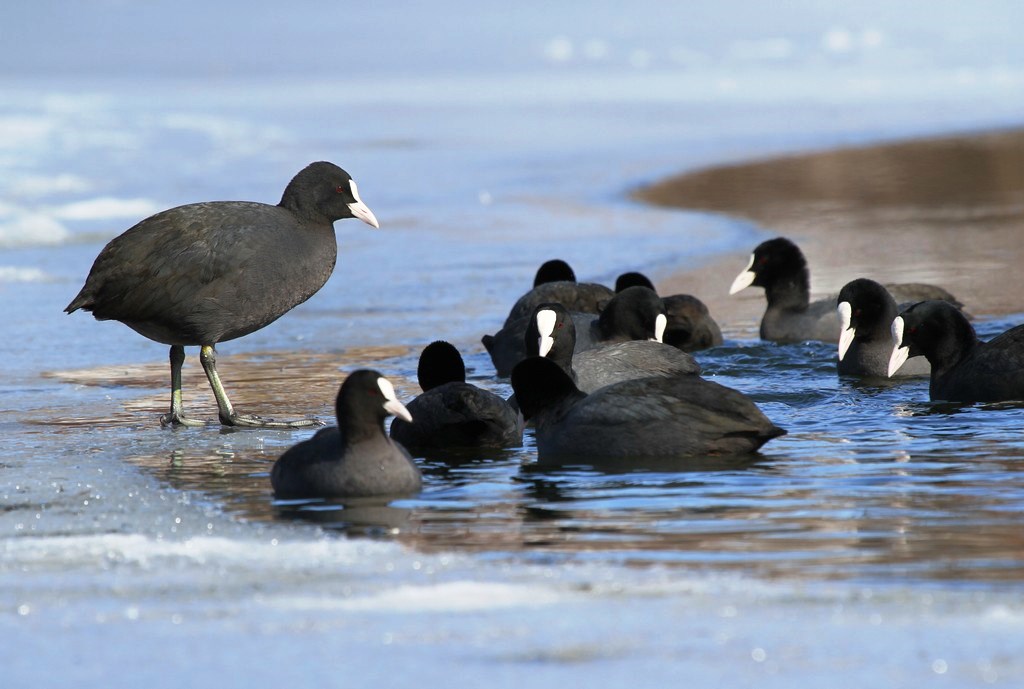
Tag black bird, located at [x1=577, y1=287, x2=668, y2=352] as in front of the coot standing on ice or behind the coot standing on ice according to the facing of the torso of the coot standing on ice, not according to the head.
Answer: in front

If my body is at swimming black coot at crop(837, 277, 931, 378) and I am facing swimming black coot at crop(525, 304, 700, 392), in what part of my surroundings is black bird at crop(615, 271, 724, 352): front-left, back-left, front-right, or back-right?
front-right

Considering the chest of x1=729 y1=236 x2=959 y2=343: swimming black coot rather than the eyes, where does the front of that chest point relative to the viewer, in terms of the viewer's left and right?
facing to the left of the viewer

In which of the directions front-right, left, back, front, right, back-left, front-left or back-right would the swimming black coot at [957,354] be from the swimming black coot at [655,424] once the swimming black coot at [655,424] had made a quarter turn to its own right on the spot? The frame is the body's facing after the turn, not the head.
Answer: front-right

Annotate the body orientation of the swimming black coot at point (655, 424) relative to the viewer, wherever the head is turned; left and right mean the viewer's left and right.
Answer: facing to the left of the viewer

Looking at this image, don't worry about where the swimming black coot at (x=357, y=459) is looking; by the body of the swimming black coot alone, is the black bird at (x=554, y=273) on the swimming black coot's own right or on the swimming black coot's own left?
on the swimming black coot's own left

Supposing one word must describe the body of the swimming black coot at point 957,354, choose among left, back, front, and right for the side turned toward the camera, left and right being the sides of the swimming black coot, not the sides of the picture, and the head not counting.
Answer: left

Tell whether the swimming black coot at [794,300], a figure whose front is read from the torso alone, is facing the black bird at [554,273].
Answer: yes

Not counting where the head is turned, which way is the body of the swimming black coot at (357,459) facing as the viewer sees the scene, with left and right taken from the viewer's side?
facing the viewer and to the right of the viewer

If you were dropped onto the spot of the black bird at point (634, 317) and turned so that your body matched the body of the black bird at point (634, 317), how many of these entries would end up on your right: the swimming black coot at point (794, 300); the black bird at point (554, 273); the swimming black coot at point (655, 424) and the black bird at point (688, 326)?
1

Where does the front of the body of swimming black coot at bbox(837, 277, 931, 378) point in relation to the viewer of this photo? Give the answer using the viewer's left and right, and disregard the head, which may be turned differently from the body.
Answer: facing the viewer and to the left of the viewer

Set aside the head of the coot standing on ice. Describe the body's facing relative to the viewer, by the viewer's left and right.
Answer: facing to the right of the viewer

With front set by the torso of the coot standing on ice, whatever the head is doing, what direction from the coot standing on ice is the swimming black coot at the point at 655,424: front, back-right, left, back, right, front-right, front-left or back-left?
front-right

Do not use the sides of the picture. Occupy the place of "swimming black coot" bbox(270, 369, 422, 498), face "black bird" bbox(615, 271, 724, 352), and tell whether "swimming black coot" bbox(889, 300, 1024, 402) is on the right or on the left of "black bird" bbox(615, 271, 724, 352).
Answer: right

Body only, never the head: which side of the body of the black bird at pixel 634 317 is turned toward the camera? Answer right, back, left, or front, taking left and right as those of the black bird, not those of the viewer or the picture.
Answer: right

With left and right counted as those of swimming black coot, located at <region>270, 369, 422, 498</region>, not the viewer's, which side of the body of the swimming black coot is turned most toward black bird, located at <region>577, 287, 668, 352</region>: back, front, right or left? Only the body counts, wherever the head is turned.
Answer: left
